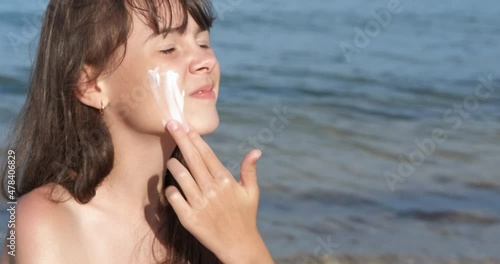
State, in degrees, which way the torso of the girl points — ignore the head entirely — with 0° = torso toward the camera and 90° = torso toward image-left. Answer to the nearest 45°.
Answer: approximately 315°
